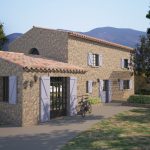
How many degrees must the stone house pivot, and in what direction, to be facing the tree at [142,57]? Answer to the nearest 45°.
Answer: approximately 90° to its left

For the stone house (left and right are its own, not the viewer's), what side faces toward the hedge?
left

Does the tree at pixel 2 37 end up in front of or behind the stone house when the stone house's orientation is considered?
behind
